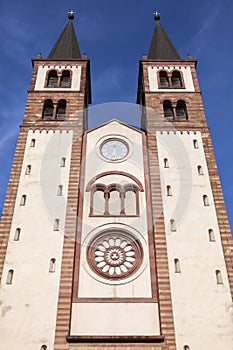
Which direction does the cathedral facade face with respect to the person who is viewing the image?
facing the viewer
